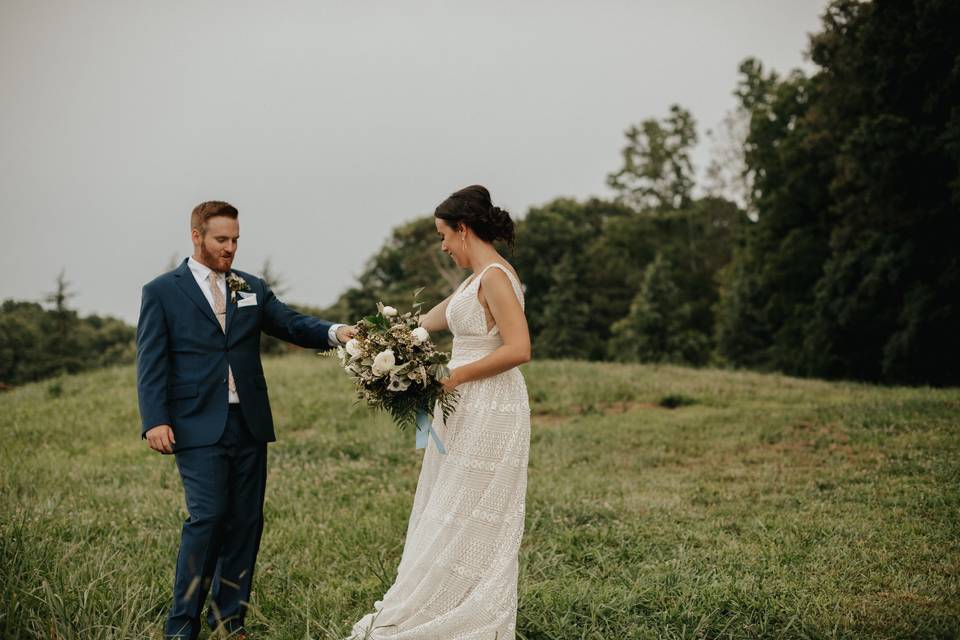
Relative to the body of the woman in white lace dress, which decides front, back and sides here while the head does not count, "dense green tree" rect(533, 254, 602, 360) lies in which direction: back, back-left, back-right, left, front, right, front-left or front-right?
right

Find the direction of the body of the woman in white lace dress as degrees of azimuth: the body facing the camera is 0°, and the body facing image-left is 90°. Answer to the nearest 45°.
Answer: approximately 90°

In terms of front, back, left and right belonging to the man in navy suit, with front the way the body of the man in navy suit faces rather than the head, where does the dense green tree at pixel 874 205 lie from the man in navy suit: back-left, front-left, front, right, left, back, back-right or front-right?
left

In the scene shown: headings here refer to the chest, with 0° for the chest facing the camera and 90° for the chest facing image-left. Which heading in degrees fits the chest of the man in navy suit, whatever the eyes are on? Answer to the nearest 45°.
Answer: approximately 315°

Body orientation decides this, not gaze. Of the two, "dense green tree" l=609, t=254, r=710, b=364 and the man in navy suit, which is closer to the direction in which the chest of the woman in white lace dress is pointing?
the man in navy suit

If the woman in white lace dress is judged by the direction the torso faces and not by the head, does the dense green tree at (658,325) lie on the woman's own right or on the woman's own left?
on the woman's own right

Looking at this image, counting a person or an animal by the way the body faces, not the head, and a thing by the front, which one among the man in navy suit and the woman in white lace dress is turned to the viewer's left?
the woman in white lace dress

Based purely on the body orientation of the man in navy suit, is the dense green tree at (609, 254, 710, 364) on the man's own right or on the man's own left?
on the man's own left

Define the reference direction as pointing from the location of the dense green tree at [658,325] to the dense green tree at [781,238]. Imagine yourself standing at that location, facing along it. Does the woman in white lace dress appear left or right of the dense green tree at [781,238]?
right

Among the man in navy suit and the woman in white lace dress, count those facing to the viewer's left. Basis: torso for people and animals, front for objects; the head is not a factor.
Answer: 1

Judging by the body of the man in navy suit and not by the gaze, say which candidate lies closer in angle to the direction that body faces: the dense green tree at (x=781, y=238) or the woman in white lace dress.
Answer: the woman in white lace dress

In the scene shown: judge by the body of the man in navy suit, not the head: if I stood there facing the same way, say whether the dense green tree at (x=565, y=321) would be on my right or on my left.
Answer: on my left

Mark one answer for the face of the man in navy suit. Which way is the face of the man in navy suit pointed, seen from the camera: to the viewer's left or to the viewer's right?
to the viewer's right

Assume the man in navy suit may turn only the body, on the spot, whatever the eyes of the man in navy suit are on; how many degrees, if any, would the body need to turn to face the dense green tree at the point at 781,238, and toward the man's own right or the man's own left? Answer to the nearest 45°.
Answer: approximately 90° to the man's own left
